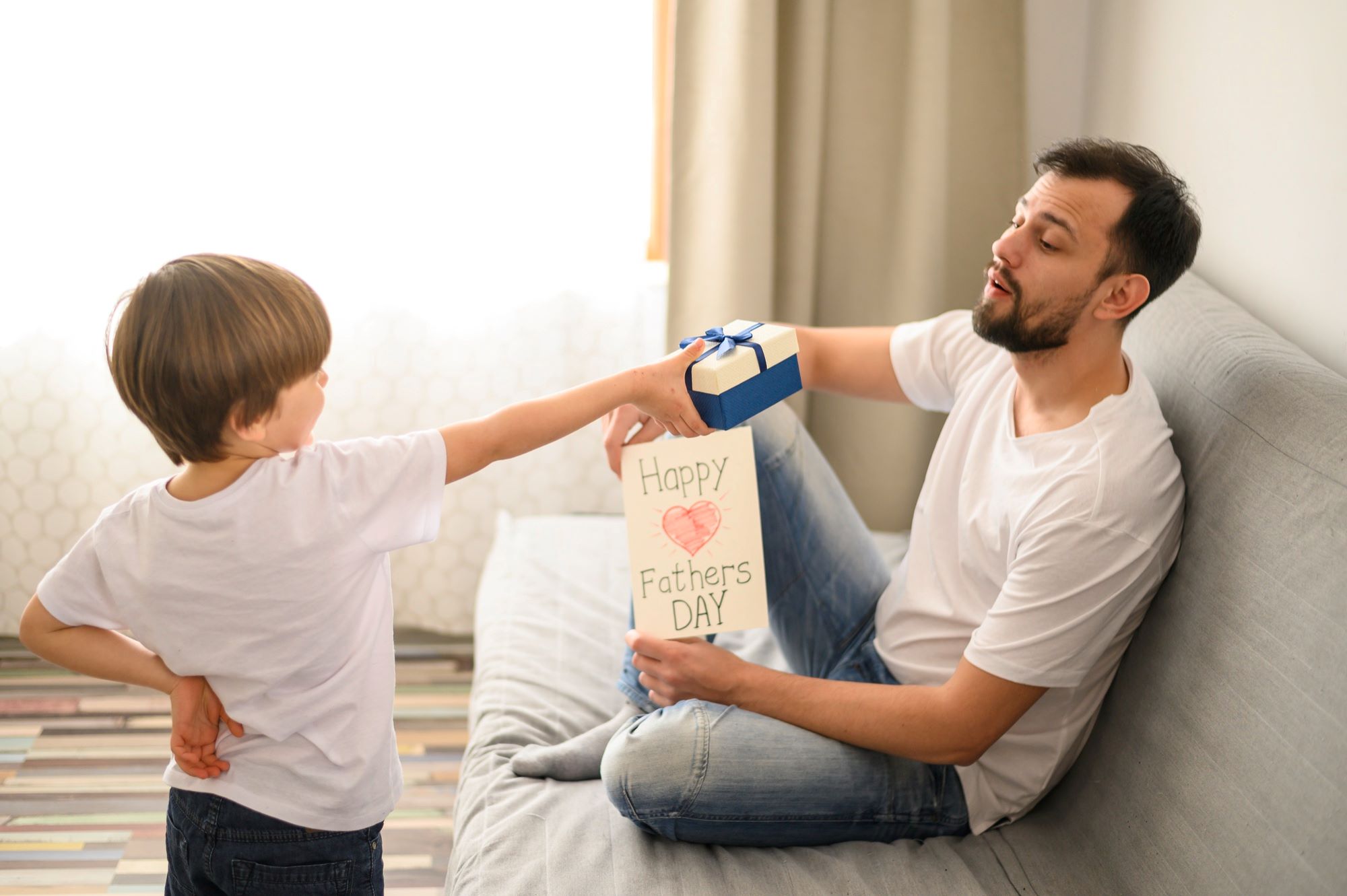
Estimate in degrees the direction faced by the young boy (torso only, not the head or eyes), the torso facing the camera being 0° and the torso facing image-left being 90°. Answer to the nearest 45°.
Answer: approximately 225°

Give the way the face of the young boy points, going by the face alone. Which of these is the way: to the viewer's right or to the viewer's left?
to the viewer's right

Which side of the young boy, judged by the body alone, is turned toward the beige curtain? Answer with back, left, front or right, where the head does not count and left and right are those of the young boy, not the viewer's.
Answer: front

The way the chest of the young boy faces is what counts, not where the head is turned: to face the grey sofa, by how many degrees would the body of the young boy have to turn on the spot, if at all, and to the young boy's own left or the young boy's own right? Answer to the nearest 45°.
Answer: approximately 45° to the young boy's own right

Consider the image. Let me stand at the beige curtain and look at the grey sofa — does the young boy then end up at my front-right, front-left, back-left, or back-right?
front-right
